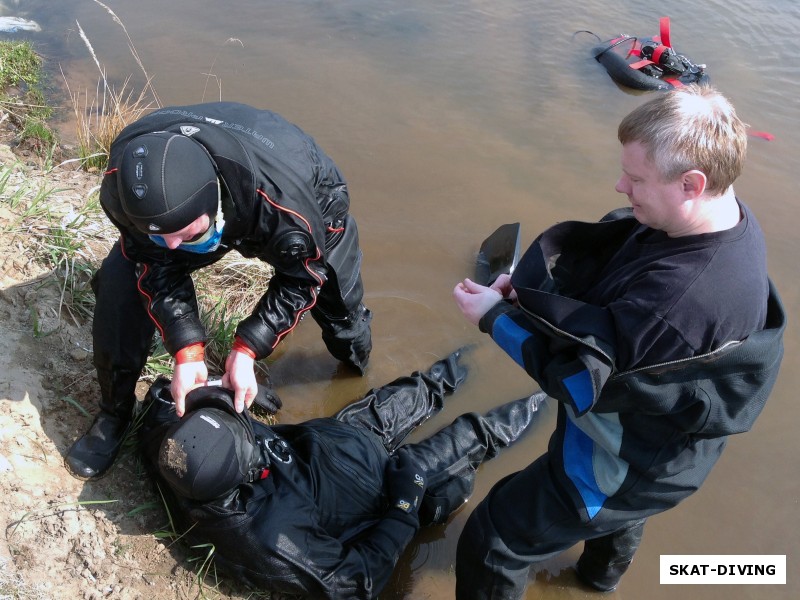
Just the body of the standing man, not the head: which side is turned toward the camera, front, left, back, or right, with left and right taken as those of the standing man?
left

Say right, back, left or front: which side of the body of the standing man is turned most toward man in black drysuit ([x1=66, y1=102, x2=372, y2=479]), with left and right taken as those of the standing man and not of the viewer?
front

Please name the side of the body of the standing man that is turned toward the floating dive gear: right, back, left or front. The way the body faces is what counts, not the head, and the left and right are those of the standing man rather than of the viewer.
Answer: right

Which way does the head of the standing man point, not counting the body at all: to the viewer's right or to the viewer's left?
to the viewer's left
